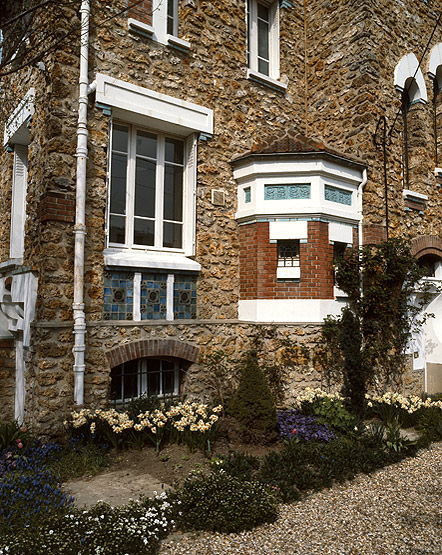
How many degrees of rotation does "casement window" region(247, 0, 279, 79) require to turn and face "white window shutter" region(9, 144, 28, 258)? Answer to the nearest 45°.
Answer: approximately 135° to its right

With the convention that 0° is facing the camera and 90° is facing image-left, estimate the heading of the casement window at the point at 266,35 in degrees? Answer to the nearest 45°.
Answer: approximately 315°

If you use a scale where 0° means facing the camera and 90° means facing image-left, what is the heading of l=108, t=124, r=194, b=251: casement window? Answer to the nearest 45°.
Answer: approximately 315°
